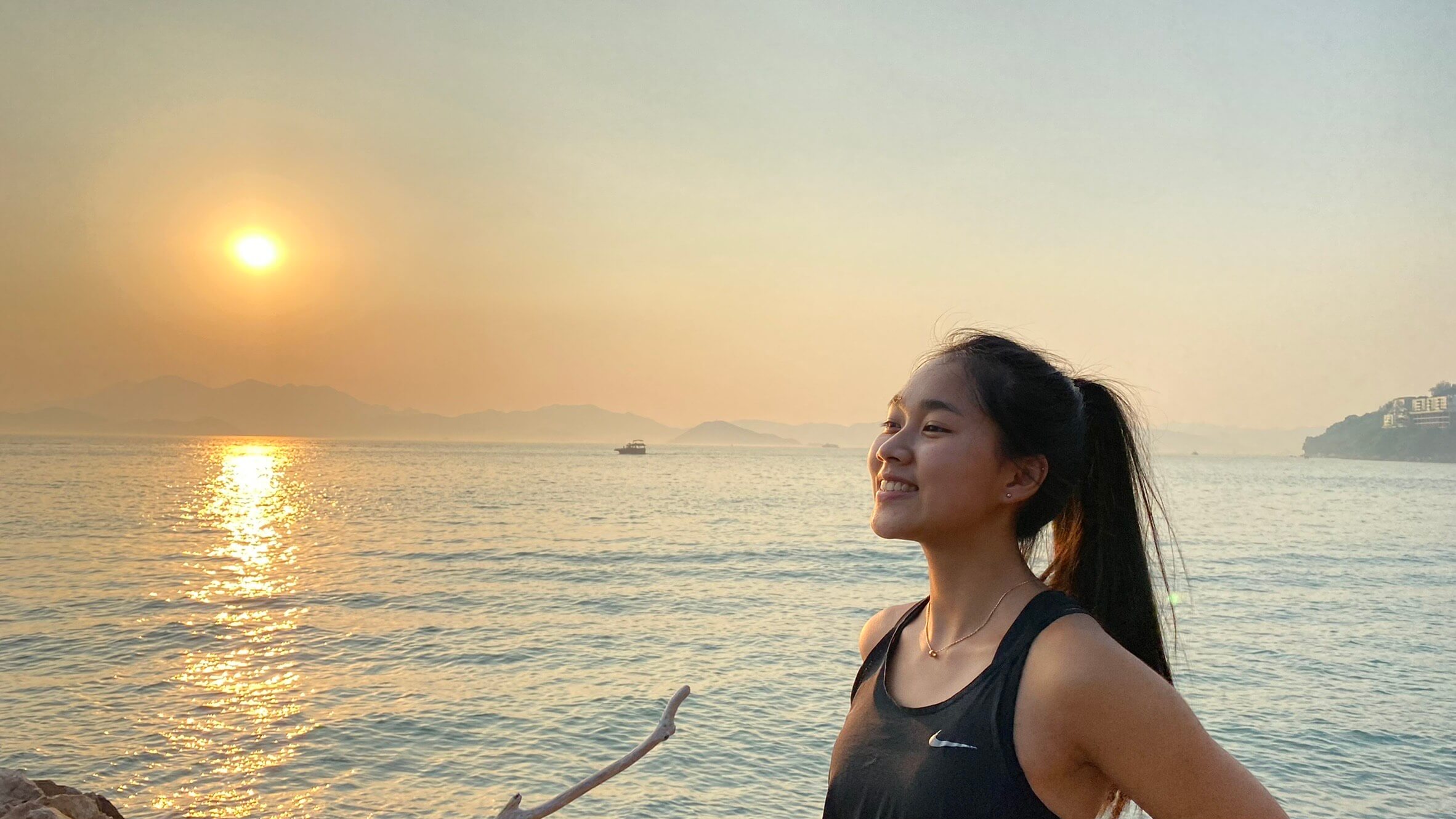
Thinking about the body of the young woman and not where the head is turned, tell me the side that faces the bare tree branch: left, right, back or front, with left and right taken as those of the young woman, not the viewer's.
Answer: front

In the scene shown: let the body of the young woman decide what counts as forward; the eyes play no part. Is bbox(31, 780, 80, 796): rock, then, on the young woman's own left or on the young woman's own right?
on the young woman's own right

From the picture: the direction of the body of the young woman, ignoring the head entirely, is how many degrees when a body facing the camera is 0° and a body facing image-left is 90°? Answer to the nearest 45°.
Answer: approximately 45°

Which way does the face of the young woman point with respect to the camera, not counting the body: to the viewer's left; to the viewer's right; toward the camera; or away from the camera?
to the viewer's left
